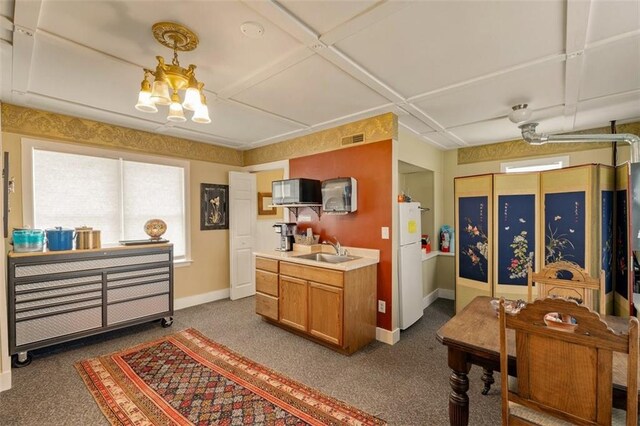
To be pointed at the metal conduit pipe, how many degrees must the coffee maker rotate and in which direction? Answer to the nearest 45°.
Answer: approximately 90° to its left

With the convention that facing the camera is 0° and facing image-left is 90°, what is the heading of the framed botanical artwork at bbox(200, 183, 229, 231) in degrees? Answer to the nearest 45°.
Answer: approximately 315°

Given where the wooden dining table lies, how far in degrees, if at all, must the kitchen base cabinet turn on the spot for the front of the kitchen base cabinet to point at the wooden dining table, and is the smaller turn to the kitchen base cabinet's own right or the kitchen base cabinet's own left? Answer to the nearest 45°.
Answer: approximately 90° to the kitchen base cabinet's own left

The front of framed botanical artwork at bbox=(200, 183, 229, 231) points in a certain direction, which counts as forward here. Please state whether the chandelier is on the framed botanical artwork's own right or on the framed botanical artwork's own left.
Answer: on the framed botanical artwork's own right

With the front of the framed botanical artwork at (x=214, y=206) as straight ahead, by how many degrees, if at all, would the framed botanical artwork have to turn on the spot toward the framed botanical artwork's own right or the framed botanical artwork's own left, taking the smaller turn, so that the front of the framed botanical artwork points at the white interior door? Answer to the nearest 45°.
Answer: approximately 45° to the framed botanical artwork's own left
